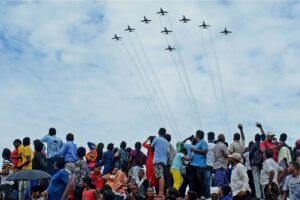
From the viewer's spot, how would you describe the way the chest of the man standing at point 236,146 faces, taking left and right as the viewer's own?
facing away from the viewer

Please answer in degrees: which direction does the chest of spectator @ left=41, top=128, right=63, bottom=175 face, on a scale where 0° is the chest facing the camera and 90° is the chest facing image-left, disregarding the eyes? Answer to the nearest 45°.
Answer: approximately 180°

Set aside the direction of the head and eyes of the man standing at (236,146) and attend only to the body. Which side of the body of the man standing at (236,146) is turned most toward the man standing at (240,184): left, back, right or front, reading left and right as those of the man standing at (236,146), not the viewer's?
back

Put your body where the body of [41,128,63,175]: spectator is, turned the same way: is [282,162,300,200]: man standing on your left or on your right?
on your right
